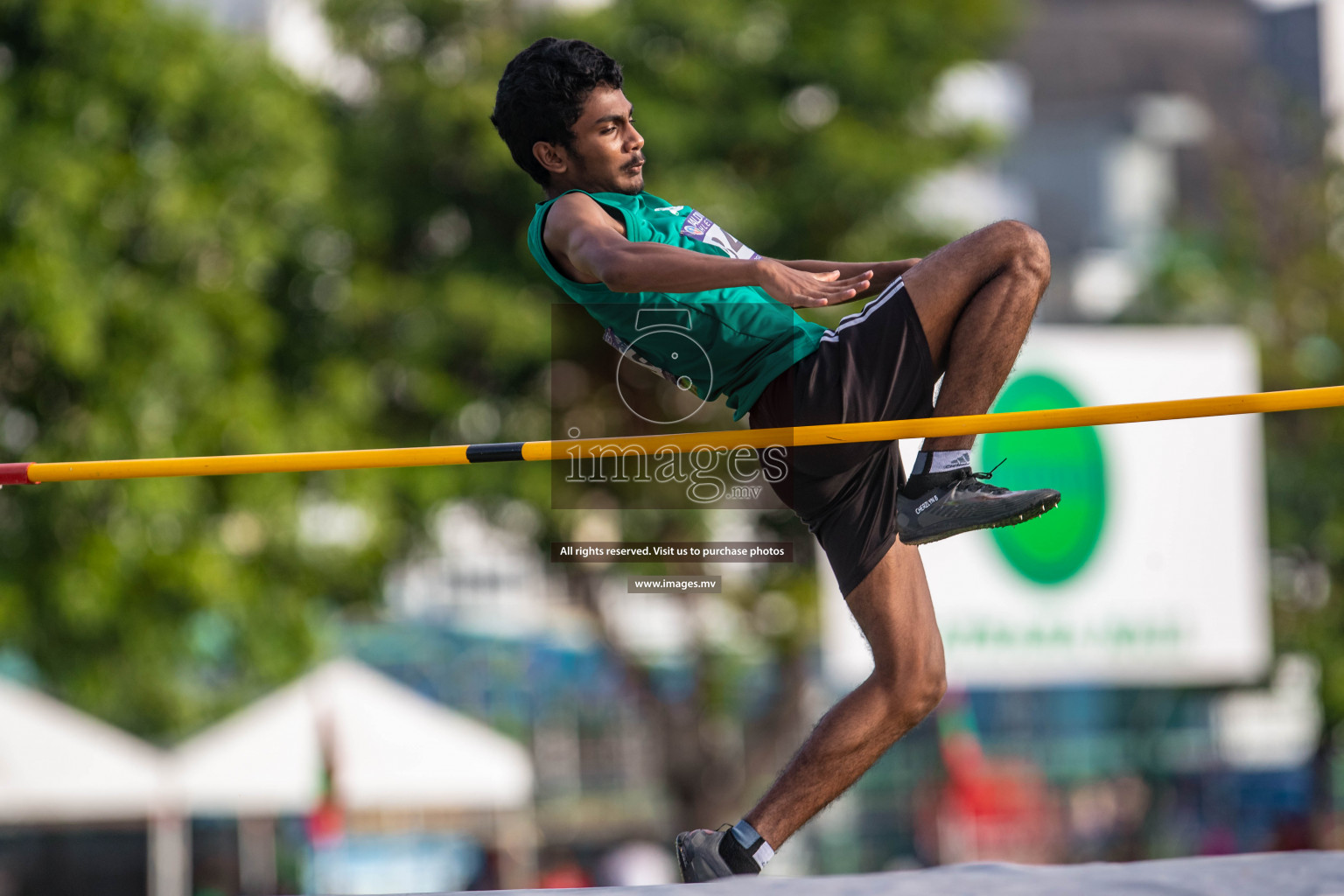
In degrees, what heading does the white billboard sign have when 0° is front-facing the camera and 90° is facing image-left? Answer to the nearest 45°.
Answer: approximately 0°

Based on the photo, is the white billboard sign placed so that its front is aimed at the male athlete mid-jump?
yes

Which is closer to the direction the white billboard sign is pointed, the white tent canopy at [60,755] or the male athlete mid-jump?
the male athlete mid-jump

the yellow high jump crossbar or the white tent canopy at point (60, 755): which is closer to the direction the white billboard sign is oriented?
the yellow high jump crossbar

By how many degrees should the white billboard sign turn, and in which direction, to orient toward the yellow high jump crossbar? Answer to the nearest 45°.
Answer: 0° — it already faces it

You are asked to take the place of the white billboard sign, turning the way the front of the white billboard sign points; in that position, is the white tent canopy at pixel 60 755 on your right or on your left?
on your right

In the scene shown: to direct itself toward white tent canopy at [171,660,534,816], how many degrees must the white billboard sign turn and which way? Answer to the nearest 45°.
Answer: approximately 45° to its right
